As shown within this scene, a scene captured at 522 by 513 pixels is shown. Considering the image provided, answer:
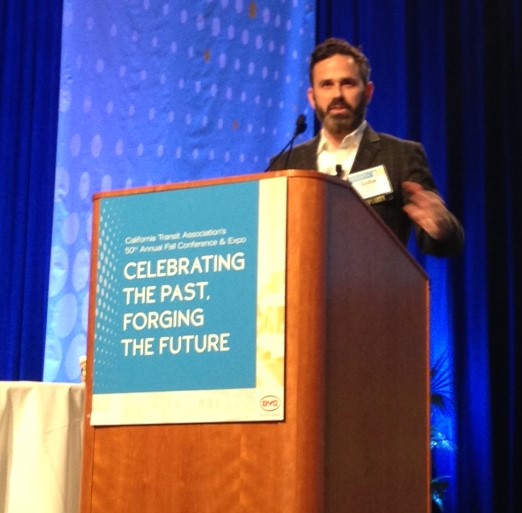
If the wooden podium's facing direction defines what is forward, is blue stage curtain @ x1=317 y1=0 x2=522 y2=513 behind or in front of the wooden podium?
behind

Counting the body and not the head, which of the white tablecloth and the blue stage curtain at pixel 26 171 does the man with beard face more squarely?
the white tablecloth

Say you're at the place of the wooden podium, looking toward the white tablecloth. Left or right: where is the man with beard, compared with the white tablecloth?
right

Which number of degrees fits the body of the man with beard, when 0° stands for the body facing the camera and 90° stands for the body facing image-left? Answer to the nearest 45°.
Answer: approximately 0°

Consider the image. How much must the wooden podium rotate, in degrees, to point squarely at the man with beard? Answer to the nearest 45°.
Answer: approximately 135° to its right

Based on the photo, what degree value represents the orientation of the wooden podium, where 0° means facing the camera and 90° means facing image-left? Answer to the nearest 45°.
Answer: approximately 45°

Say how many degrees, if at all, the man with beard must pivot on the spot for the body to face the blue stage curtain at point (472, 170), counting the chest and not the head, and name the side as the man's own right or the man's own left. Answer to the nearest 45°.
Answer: approximately 180°

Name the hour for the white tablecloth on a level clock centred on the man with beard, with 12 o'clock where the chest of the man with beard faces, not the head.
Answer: The white tablecloth is roughly at 2 o'clock from the man with beard.

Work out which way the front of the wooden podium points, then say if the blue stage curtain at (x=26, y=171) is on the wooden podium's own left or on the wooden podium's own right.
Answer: on the wooden podium's own right

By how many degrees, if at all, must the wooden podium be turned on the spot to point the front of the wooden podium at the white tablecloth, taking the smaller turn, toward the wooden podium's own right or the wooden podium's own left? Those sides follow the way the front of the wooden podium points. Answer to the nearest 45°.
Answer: approximately 90° to the wooden podium's own right
